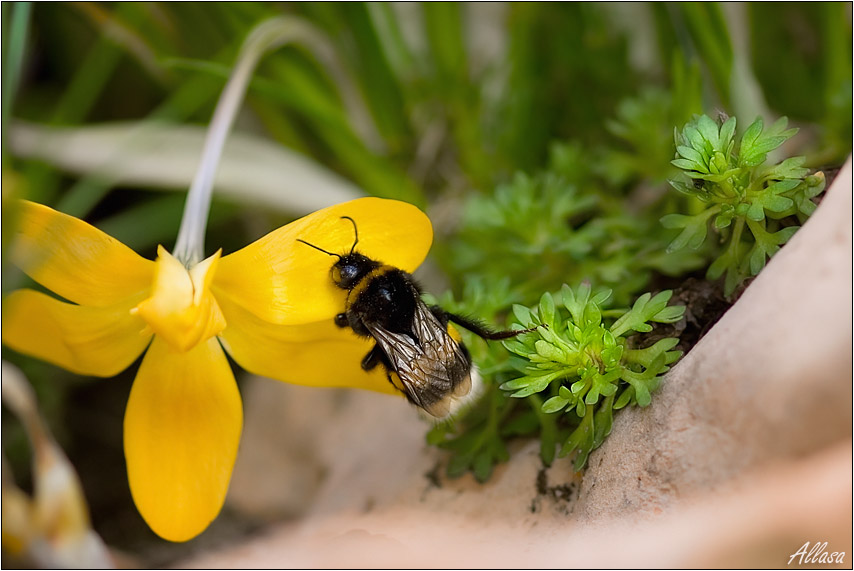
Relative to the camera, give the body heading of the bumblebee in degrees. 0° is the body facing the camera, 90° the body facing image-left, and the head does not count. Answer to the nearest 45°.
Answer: approximately 135°
